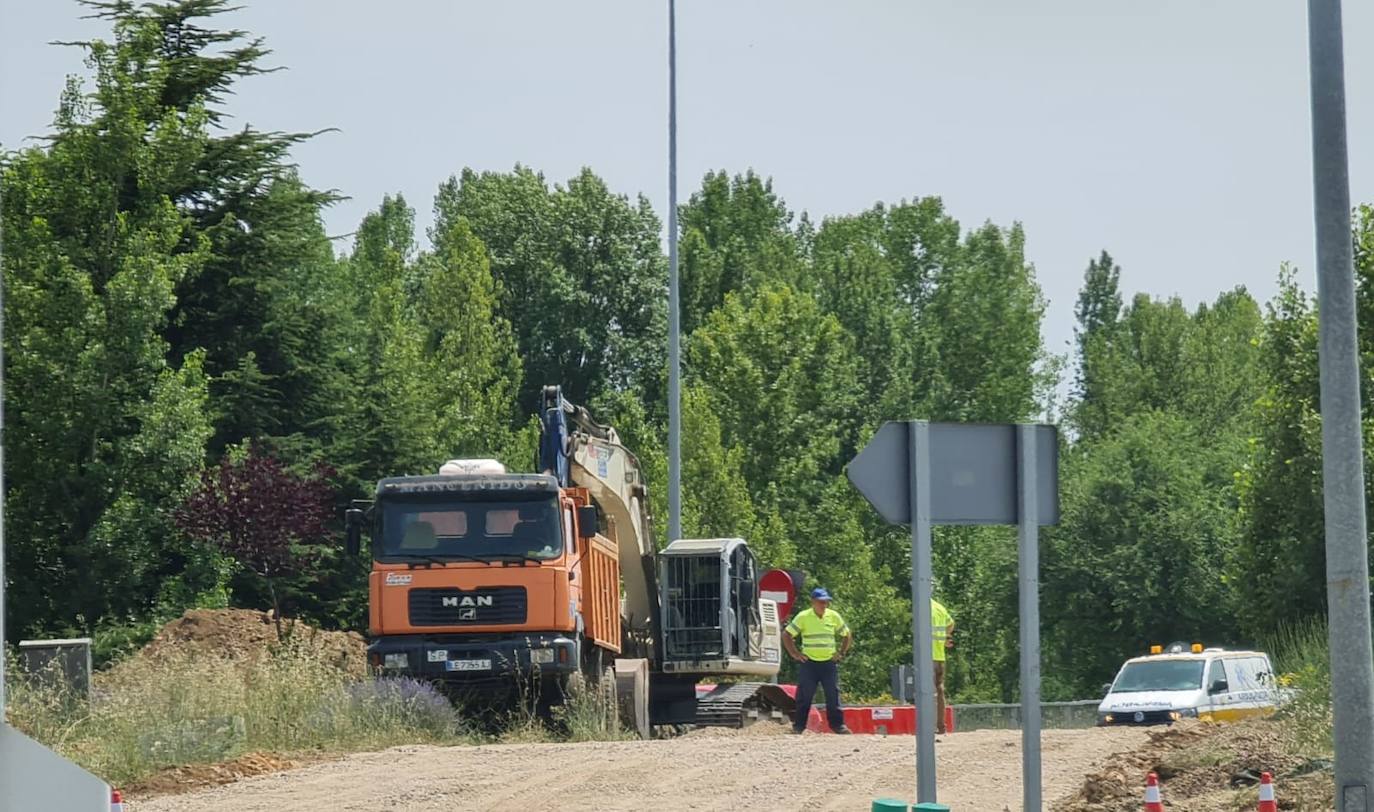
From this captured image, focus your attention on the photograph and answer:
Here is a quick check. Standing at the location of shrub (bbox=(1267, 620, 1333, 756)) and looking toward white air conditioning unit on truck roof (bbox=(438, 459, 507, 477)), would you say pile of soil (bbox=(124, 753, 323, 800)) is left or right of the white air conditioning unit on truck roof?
left

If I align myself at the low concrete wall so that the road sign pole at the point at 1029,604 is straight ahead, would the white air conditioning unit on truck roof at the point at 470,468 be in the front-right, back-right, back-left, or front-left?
front-right

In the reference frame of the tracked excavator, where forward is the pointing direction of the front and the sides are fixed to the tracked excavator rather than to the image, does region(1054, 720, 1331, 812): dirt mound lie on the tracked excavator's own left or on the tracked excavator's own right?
on the tracked excavator's own left

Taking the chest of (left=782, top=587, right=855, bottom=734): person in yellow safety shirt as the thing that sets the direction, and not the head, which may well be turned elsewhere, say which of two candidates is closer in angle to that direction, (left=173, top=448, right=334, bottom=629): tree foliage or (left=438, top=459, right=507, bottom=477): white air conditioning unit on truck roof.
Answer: the white air conditioning unit on truck roof

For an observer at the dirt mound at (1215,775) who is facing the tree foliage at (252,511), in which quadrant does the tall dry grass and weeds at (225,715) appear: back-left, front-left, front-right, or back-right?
front-left

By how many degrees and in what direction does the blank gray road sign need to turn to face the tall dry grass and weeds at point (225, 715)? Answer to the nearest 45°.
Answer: approximately 45° to its left

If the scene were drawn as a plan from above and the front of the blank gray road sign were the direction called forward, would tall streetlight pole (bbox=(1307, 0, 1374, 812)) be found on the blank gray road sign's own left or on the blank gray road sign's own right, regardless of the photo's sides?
on the blank gray road sign's own right

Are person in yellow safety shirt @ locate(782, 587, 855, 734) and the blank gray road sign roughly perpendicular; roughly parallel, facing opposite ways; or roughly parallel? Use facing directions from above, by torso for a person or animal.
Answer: roughly parallel, facing opposite ways

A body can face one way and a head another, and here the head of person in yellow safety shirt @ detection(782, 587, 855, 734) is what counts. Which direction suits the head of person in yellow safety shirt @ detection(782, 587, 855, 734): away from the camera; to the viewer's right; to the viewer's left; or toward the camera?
toward the camera

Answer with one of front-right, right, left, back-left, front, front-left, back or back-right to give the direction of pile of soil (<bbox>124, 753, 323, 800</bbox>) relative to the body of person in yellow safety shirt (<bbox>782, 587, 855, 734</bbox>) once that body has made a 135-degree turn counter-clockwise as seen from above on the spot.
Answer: back

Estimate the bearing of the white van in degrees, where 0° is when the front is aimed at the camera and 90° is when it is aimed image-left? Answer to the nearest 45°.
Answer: approximately 45°

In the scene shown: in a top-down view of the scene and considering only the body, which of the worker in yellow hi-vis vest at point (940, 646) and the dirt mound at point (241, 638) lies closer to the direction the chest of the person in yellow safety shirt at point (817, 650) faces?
the worker in yellow hi-vis vest

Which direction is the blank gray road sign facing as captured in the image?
away from the camera

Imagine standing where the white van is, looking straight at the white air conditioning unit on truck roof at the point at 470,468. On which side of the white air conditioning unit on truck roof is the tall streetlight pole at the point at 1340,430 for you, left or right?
left

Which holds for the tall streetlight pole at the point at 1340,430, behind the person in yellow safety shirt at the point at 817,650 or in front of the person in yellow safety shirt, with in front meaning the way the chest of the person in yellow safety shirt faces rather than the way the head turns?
in front

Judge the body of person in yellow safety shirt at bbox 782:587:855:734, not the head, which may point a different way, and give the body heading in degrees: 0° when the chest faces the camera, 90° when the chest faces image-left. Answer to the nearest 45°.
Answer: approximately 0°

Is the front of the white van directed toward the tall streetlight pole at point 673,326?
no
